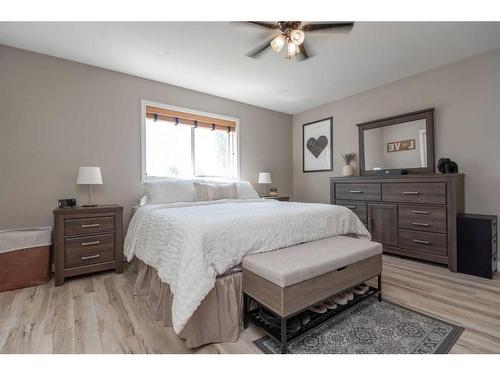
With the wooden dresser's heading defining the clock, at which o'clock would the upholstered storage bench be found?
The upholstered storage bench is roughly at 11 o'clock from the wooden dresser.

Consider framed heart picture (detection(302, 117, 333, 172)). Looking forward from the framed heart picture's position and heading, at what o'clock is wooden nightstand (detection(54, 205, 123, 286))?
The wooden nightstand is roughly at 12 o'clock from the framed heart picture.

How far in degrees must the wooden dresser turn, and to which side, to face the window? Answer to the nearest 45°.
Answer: approximately 45° to its right

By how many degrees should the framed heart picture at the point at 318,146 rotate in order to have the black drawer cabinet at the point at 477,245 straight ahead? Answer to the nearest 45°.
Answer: approximately 90° to its left

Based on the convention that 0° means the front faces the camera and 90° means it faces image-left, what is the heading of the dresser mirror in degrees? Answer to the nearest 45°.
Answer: approximately 45°

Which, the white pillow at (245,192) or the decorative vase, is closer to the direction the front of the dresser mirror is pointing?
the white pillow

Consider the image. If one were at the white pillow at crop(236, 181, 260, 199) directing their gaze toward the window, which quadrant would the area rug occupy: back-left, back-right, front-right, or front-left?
back-left

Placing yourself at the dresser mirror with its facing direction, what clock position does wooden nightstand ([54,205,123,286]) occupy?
The wooden nightstand is roughly at 12 o'clock from the dresser mirror.

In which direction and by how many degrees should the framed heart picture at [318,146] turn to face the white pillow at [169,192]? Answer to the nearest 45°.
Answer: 0° — it already faces it
